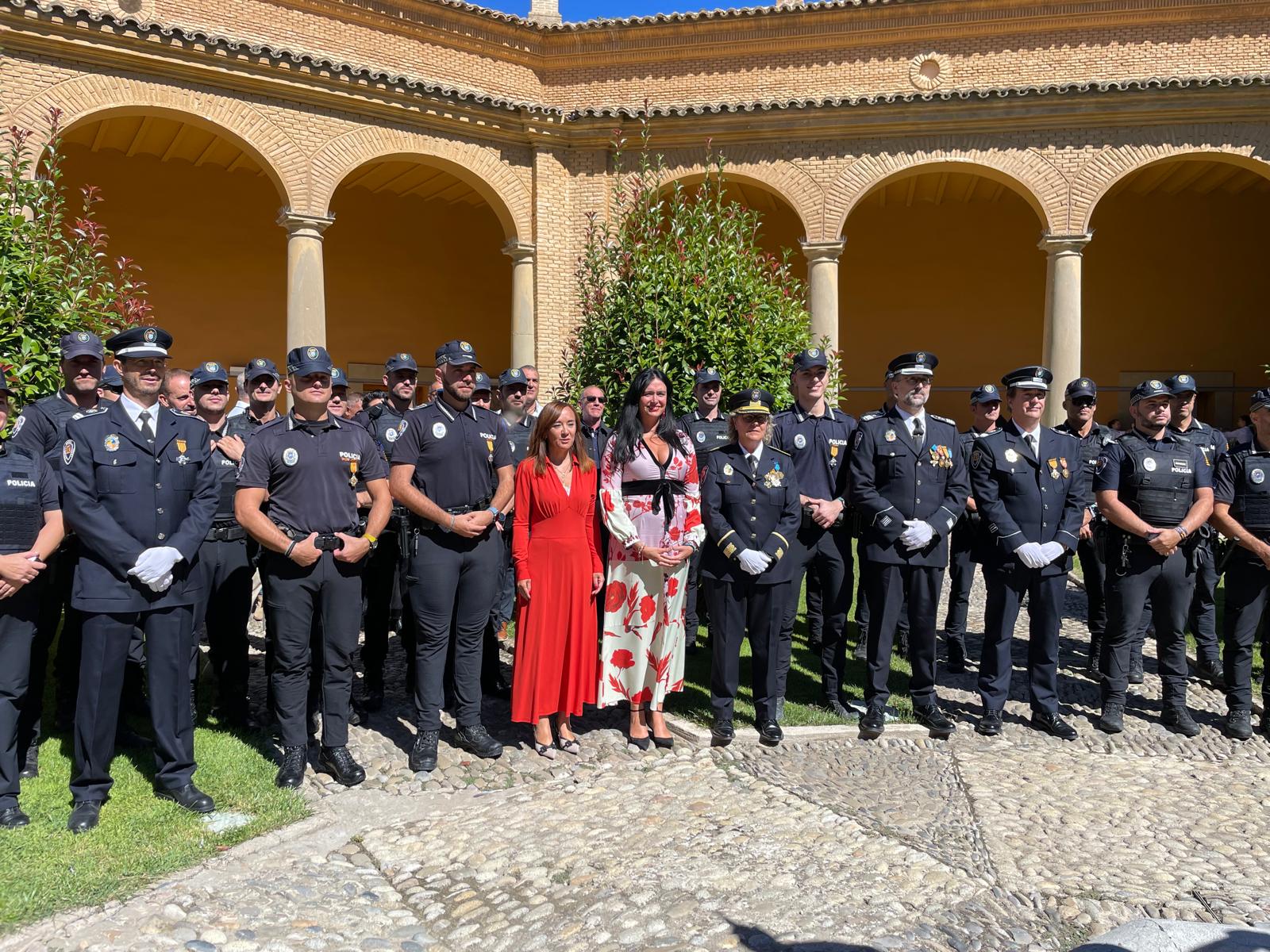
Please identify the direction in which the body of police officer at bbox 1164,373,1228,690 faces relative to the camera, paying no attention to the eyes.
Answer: toward the camera

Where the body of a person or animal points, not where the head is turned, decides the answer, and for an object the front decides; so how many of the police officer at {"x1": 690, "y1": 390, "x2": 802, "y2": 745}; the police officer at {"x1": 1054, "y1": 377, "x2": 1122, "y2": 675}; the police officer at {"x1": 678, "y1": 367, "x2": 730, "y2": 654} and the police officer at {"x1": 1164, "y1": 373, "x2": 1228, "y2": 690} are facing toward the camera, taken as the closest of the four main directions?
4

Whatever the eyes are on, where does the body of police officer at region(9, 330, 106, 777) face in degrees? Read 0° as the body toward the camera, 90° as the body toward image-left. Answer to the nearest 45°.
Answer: approximately 315°

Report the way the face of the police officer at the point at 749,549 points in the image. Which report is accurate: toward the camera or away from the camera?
toward the camera

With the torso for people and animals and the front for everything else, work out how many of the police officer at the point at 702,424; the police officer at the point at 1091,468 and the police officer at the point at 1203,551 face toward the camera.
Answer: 3

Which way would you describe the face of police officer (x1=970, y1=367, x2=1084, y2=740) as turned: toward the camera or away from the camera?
toward the camera

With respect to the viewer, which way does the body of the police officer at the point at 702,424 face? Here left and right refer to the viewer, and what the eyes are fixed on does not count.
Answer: facing the viewer

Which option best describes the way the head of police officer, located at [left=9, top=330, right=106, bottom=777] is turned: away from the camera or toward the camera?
toward the camera

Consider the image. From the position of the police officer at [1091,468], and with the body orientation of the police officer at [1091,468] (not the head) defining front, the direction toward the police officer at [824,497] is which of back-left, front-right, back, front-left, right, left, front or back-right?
front-right

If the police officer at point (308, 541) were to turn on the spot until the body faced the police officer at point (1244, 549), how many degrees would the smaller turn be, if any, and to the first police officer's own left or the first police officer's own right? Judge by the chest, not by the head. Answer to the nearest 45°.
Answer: approximately 90° to the first police officer's own left

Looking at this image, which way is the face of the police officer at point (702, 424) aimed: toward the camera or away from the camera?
toward the camera

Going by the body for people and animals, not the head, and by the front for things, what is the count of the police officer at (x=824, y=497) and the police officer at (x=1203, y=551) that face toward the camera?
2

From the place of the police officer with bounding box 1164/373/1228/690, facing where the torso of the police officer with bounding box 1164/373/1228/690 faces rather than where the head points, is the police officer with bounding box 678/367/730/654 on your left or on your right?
on your right
